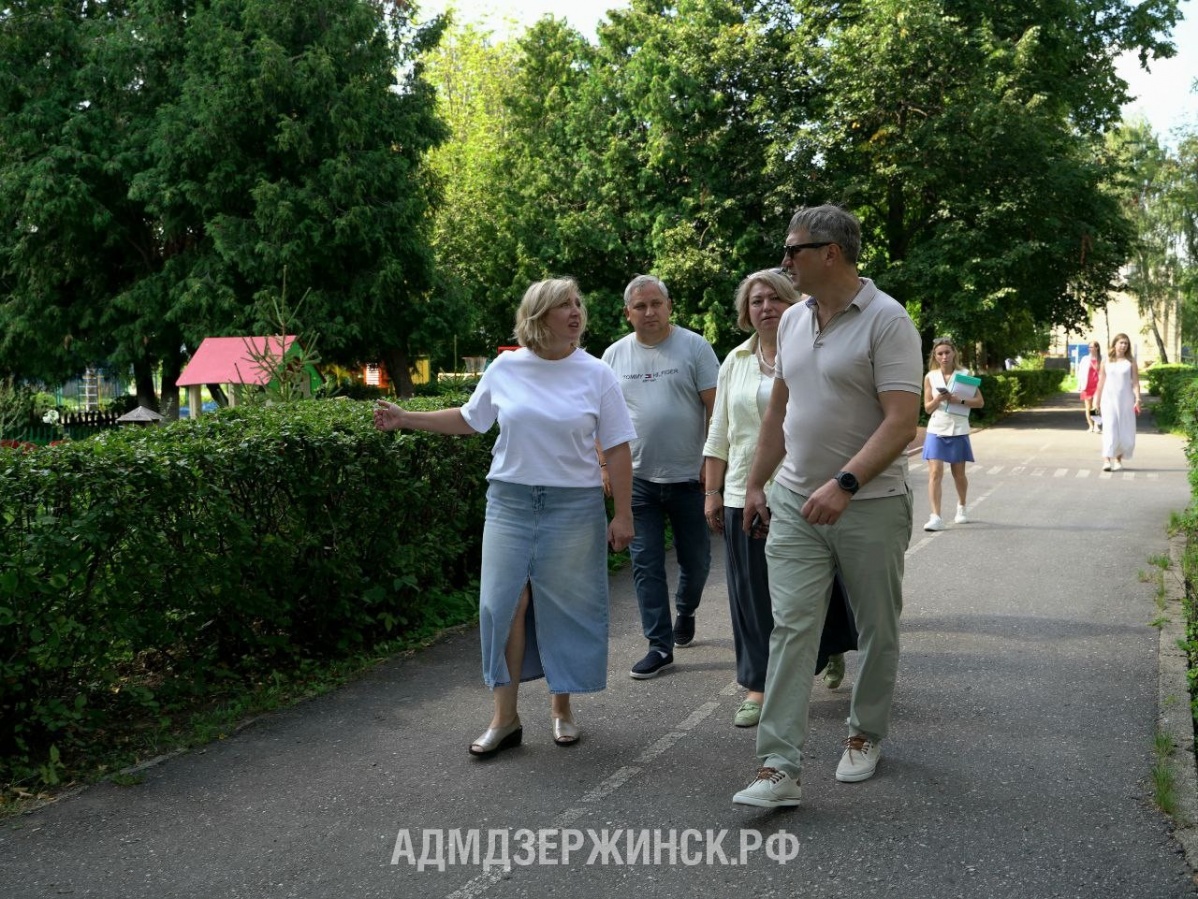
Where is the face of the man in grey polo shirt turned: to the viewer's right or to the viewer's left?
to the viewer's left

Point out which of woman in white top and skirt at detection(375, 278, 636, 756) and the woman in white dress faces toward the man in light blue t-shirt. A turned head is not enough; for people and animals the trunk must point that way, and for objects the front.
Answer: the woman in white dress

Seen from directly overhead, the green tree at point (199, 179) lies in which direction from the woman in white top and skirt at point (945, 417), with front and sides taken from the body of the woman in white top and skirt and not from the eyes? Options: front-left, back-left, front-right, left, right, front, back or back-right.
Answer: back-right

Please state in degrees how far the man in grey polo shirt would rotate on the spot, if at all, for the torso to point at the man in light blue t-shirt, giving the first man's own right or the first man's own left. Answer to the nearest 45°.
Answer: approximately 90° to the first man's own right

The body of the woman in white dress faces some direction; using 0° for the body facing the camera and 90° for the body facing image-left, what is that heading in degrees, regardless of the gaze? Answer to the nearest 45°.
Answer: approximately 0°

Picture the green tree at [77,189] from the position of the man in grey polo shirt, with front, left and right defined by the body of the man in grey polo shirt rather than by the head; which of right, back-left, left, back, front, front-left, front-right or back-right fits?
right

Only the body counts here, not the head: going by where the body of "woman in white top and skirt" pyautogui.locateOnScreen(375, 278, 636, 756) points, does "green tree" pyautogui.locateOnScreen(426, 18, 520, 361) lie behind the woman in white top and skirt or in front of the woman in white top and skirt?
behind

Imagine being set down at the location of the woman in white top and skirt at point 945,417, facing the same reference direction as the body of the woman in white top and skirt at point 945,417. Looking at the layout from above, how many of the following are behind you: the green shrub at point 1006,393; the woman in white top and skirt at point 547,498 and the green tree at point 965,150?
2

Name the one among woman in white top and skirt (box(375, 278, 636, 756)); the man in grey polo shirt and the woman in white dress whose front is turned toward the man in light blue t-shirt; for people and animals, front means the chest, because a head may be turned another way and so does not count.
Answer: the woman in white dress

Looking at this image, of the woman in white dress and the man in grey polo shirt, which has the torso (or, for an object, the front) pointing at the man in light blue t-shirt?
the woman in white dress

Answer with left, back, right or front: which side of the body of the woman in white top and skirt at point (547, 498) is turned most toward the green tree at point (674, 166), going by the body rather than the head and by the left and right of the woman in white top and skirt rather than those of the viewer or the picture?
back

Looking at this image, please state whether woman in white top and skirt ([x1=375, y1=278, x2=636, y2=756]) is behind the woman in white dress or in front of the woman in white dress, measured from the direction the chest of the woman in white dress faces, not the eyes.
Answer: in front

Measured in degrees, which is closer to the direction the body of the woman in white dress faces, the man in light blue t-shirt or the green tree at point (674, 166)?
the man in light blue t-shirt
